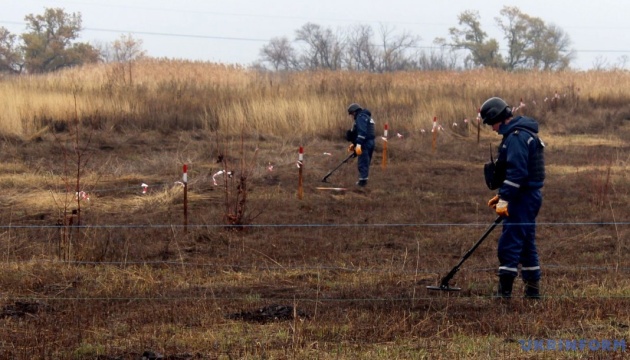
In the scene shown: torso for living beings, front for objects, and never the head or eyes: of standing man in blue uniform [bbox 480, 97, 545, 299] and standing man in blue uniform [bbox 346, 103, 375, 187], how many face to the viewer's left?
2

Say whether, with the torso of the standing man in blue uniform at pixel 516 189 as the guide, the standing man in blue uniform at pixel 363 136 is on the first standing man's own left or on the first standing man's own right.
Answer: on the first standing man's own right

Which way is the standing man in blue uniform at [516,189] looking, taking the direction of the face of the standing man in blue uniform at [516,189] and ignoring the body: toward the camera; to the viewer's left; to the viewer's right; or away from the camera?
to the viewer's left

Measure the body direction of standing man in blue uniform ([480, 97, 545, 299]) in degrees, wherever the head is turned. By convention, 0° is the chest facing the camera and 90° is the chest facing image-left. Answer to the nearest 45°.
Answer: approximately 90°

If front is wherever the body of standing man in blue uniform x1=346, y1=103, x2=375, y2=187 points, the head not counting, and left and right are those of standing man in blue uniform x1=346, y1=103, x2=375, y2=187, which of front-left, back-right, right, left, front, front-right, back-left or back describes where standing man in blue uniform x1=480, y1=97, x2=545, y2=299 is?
left

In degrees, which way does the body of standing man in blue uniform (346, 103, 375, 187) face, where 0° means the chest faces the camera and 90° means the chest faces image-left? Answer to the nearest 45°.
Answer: approximately 90°
